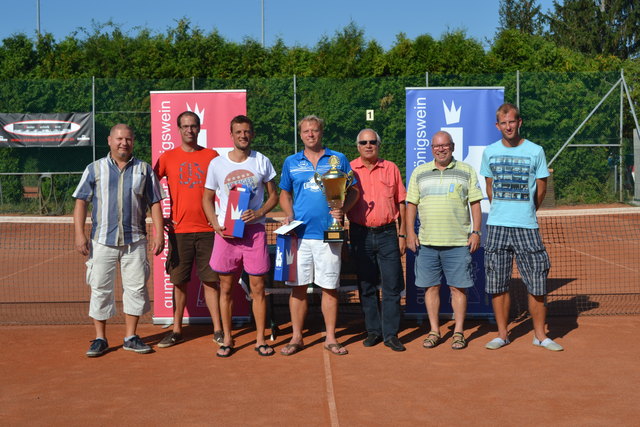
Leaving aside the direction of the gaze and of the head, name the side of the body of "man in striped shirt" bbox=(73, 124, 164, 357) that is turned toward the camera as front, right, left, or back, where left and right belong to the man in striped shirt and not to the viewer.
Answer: front

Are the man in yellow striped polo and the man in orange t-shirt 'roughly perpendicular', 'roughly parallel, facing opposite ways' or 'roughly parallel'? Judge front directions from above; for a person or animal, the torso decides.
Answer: roughly parallel

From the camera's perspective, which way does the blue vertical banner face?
toward the camera

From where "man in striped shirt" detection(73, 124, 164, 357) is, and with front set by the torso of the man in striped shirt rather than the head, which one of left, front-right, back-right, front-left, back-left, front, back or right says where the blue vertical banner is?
left

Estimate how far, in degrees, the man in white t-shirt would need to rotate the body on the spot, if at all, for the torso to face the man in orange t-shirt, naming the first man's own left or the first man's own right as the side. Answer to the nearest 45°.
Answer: approximately 135° to the first man's own right

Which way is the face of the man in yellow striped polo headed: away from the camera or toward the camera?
toward the camera

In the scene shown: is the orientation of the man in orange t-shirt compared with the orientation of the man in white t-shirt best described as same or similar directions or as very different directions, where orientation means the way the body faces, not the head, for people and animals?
same or similar directions

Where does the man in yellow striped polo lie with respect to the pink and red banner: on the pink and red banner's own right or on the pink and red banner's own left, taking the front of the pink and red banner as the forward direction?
on the pink and red banner's own left

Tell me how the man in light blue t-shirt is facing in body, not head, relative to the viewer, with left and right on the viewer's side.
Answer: facing the viewer

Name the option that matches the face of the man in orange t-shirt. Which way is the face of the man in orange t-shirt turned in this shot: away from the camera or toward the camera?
toward the camera

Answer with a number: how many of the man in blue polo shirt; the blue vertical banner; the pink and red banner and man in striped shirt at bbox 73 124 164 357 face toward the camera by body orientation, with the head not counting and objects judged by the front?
4

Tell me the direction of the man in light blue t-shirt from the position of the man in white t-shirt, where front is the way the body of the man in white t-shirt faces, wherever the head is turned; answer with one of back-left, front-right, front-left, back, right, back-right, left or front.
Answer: left
